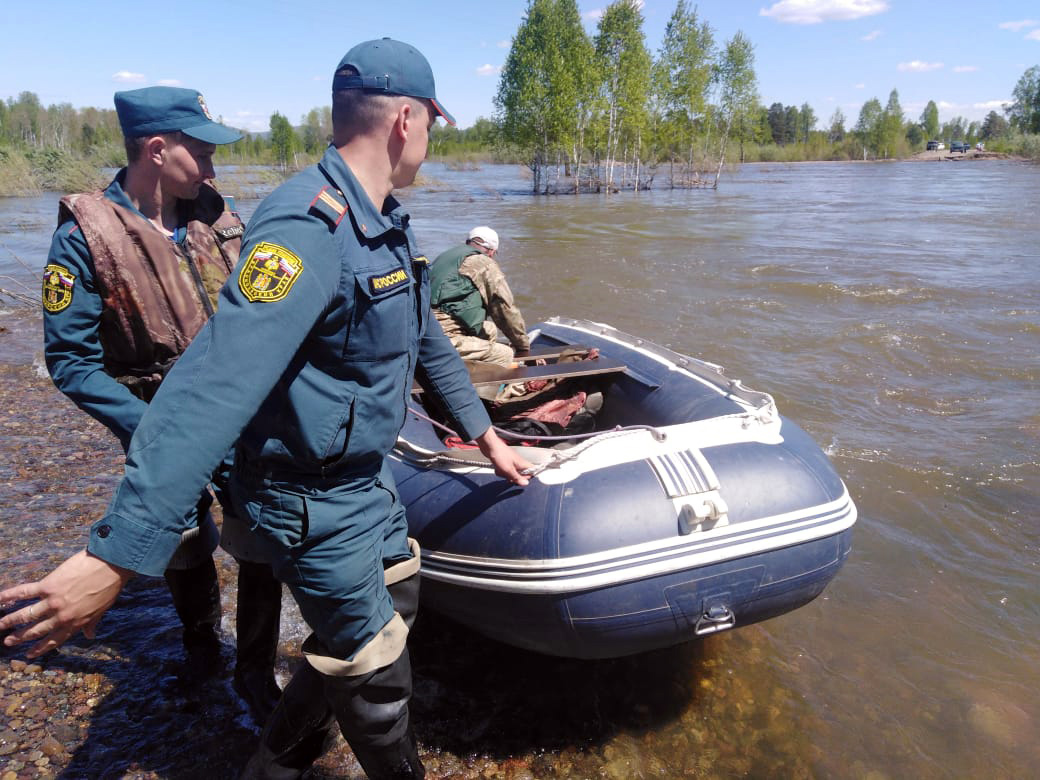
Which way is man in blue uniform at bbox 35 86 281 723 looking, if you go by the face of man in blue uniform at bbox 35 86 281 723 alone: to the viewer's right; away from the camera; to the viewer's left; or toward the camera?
to the viewer's right

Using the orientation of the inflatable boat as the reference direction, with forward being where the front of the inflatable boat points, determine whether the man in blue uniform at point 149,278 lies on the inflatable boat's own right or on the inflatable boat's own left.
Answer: on the inflatable boat's own right

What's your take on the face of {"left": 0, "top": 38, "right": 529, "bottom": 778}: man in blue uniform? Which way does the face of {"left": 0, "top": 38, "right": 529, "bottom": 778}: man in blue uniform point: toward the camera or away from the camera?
away from the camera

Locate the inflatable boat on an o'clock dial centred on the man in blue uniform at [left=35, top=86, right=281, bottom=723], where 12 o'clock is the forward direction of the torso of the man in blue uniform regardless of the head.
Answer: The inflatable boat is roughly at 11 o'clock from the man in blue uniform.

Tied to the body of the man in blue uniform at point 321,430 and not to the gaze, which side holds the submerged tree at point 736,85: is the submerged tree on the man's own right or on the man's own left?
on the man's own left

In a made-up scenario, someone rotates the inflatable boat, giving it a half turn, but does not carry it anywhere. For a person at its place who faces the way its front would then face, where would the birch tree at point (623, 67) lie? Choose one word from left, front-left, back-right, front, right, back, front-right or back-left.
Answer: front-right

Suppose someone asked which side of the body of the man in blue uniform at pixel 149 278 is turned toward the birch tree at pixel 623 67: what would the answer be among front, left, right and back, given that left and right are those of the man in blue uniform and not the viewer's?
left

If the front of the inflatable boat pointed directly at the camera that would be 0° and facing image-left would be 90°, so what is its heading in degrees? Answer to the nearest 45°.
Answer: approximately 315°
